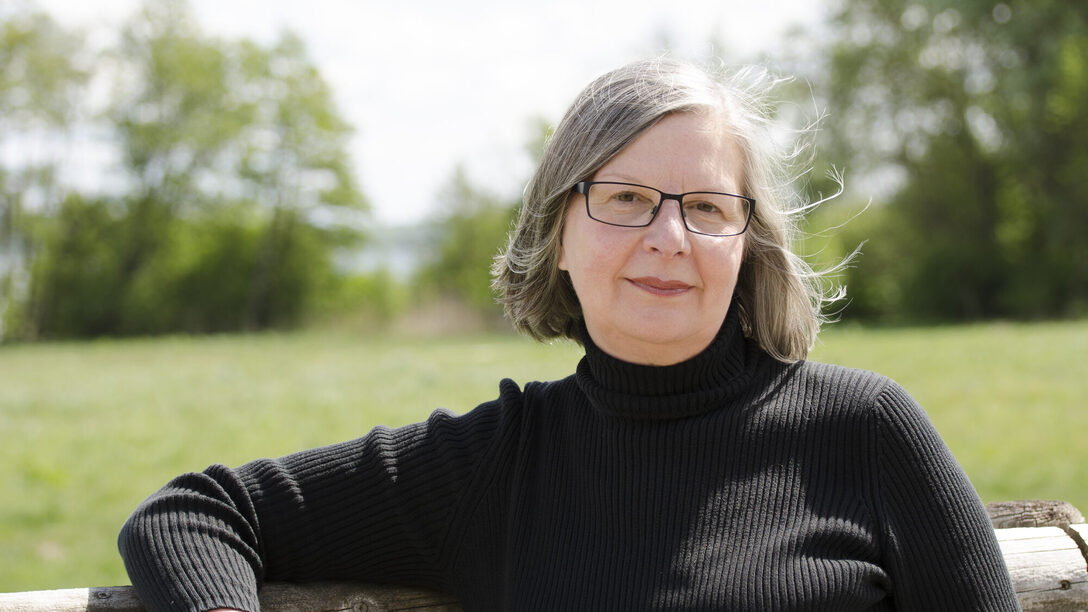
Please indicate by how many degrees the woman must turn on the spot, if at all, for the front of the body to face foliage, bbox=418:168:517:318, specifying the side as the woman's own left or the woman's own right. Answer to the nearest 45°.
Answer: approximately 180°

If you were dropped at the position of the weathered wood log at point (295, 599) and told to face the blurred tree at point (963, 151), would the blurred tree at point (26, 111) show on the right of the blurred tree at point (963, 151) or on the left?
left

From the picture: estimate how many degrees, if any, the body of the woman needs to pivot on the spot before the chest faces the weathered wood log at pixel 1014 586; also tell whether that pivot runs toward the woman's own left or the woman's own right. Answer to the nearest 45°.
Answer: approximately 90° to the woman's own left

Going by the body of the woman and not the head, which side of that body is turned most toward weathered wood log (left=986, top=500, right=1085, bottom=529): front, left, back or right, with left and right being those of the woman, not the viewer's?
left

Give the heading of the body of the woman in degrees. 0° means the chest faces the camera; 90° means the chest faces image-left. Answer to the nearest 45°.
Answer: approximately 0°

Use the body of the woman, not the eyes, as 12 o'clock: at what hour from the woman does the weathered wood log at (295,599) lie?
The weathered wood log is roughly at 3 o'clock from the woman.
